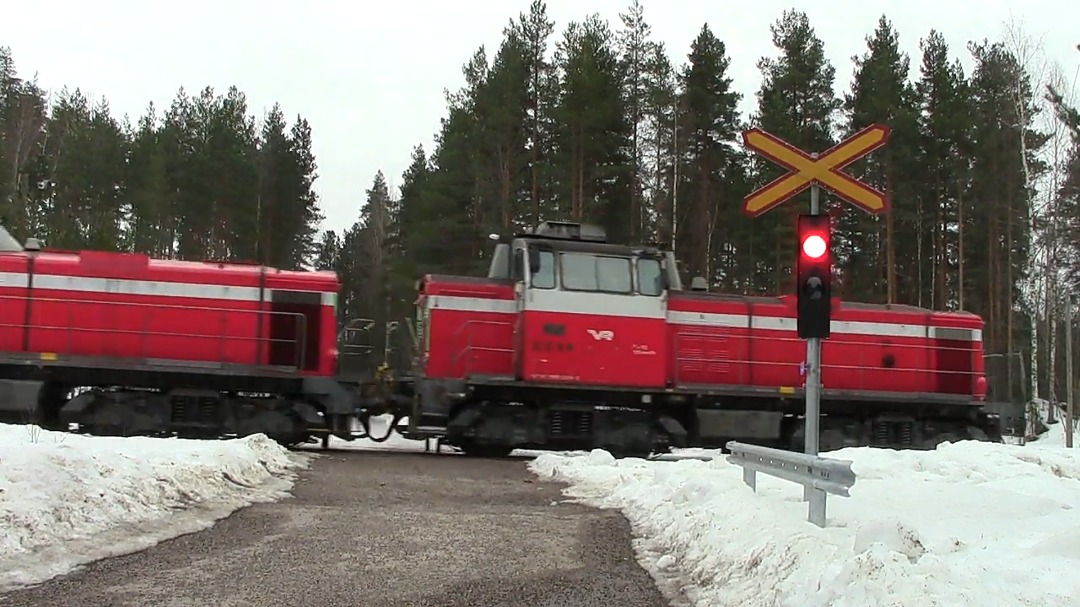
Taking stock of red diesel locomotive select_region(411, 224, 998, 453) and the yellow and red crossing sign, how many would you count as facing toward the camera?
1

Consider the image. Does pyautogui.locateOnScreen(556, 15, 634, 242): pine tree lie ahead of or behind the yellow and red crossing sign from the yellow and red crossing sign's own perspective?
behind

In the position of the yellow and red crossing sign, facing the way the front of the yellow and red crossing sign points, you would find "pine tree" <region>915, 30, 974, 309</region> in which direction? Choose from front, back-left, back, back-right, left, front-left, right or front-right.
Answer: back

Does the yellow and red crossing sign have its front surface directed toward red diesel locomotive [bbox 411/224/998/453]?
no

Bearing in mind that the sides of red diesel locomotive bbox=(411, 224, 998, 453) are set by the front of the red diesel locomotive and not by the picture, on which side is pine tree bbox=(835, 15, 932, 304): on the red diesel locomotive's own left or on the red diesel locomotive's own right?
on the red diesel locomotive's own left

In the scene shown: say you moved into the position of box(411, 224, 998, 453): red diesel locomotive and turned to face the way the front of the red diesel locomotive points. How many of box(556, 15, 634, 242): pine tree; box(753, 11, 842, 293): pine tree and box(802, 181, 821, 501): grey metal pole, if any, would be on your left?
2

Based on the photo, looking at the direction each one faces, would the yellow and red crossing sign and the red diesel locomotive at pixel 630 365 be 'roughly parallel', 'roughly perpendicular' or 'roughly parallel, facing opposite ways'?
roughly perpendicular

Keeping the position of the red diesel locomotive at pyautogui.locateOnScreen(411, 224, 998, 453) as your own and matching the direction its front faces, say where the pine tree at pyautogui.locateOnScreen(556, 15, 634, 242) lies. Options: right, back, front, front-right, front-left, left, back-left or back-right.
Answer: left

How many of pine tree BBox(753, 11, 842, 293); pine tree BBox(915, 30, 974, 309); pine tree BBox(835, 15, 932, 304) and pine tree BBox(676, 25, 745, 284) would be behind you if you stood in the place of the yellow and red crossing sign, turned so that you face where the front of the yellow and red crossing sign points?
4

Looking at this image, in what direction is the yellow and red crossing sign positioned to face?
toward the camera

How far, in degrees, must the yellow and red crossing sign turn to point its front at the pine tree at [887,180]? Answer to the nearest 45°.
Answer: approximately 180°

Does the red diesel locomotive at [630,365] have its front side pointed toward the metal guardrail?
no

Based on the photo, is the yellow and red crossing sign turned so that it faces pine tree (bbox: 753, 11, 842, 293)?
no

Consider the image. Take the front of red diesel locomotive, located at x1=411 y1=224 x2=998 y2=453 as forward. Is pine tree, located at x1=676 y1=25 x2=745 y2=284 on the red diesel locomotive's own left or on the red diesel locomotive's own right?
on the red diesel locomotive's own left

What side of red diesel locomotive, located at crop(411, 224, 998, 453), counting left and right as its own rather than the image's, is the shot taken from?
right
